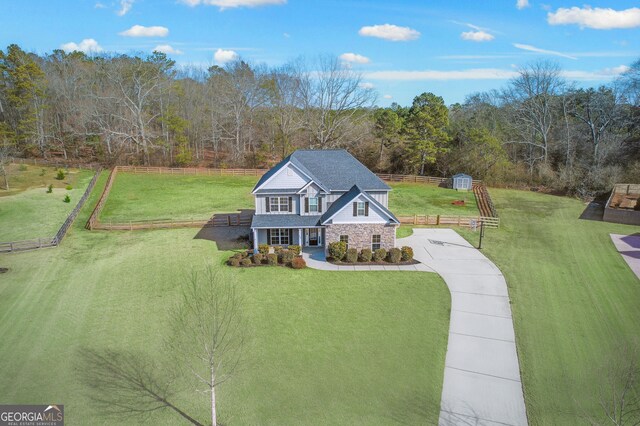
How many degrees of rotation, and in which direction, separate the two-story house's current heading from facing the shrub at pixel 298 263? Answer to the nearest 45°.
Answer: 0° — it already faces it

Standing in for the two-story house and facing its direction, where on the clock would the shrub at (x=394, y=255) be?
The shrub is roughly at 10 o'clock from the two-story house.

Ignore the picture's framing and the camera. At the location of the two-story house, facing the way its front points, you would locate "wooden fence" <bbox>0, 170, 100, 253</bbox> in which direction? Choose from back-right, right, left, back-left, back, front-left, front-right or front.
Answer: right

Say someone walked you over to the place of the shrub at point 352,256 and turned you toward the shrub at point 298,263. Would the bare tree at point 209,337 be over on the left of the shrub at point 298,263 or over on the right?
left

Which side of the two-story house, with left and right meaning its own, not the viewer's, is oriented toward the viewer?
front

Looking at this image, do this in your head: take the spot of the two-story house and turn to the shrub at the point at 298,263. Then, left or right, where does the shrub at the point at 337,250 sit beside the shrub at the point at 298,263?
left

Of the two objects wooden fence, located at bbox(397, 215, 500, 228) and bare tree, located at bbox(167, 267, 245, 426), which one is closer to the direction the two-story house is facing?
the bare tree

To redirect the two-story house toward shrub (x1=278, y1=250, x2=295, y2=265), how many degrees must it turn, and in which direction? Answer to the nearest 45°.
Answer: approximately 45° to its right

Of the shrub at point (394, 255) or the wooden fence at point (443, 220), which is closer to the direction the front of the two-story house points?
the shrub
